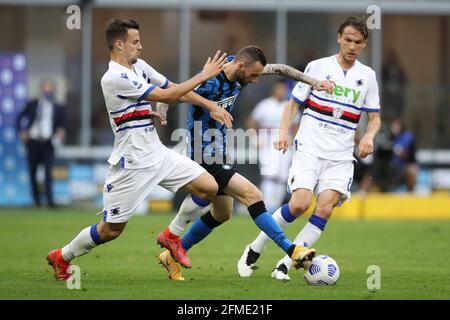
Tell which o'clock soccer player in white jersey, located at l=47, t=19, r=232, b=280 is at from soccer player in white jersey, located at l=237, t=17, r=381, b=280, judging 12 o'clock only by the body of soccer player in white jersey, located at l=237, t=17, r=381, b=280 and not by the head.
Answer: soccer player in white jersey, located at l=47, t=19, r=232, b=280 is roughly at 2 o'clock from soccer player in white jersey, located at l=237, t=17, r=381, b=280.

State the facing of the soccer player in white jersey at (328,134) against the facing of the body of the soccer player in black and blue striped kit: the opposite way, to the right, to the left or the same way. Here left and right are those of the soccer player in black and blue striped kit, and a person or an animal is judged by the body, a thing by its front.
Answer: to the right

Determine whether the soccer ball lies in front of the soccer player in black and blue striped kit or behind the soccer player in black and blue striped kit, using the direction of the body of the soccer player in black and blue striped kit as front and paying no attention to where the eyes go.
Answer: in front

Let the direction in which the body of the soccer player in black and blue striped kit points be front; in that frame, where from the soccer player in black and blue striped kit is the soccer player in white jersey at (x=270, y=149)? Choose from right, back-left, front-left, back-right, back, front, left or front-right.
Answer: left

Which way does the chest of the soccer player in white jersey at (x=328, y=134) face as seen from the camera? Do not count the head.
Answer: toward the camera

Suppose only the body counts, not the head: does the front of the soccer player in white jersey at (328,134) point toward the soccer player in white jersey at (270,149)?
no

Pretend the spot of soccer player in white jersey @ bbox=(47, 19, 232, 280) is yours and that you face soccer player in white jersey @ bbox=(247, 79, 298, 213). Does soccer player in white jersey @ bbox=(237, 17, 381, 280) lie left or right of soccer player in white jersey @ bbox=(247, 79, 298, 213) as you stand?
right

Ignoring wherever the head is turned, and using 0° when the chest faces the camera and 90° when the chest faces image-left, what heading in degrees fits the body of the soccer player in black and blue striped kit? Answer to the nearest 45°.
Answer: approximately 270°

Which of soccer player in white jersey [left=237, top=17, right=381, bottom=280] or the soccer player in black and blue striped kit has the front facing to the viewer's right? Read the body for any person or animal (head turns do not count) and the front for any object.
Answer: the soccer player in black and blue striped kit

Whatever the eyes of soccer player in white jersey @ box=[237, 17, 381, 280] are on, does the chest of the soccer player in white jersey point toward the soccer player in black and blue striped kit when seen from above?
no

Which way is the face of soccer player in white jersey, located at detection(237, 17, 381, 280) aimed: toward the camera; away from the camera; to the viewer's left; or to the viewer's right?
toward the camera

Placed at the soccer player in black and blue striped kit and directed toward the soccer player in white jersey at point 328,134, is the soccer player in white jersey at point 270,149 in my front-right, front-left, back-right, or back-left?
front-left

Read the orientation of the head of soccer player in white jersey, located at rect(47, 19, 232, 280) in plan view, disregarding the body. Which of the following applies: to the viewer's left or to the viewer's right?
to the viewer's right
